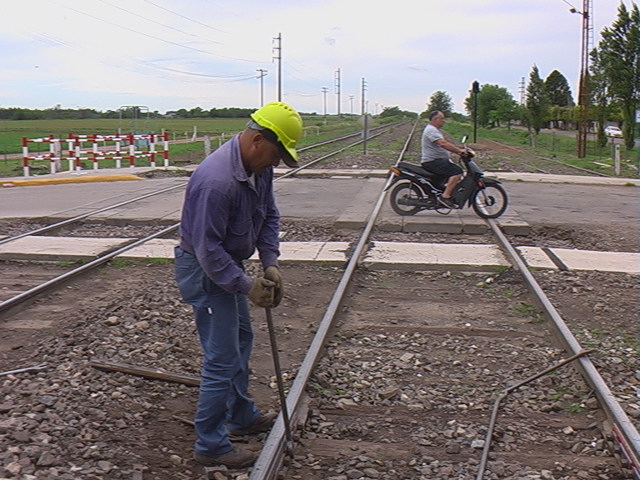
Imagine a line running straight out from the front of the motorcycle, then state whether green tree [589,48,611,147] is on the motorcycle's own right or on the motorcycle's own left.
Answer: on the motorcycle's own left

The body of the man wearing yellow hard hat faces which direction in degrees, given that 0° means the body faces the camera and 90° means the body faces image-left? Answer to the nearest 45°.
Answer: approximately 270°

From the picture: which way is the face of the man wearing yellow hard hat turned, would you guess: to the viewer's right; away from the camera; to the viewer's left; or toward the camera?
to the viewer's right

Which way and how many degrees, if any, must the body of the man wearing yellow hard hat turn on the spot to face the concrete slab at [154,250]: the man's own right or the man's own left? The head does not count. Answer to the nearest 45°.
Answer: approximately 90° to the man's own left

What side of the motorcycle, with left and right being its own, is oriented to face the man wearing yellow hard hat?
right

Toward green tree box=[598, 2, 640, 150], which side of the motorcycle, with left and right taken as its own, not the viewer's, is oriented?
left

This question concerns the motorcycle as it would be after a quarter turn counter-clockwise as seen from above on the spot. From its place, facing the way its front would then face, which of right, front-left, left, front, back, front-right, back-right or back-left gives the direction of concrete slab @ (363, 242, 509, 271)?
back

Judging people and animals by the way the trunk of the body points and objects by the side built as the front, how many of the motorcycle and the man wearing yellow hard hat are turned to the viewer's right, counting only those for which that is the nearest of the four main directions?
2

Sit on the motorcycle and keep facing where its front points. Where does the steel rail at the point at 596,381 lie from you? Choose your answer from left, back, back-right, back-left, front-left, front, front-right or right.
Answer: right

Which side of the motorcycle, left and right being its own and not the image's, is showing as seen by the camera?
right
